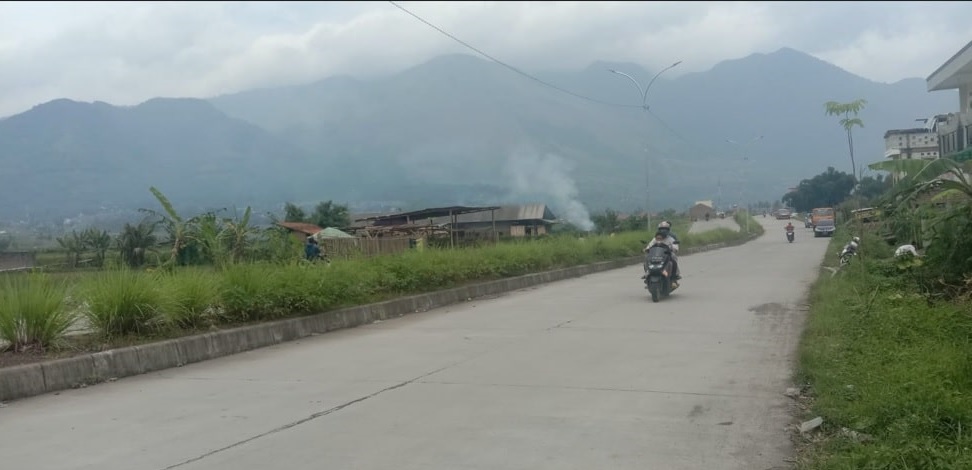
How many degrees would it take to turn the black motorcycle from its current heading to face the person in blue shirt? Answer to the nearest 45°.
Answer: approximately 90° to its right

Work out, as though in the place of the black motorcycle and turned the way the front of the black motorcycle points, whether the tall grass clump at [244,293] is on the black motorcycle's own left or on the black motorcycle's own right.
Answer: on the black motorcycle's own right

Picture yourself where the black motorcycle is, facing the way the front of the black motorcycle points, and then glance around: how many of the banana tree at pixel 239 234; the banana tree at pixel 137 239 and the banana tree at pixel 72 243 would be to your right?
3

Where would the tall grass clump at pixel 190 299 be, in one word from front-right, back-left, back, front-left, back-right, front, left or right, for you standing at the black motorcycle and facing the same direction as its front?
front-right

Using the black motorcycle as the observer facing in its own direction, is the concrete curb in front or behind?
in front

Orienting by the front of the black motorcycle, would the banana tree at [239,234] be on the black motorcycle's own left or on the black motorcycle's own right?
on the black motorcycle's own right

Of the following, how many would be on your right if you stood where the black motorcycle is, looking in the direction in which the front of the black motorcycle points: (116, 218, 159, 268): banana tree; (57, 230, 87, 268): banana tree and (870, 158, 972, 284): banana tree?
2

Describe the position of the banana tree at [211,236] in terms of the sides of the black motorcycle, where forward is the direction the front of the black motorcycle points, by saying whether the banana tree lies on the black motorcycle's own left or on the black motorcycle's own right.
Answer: on the black motorcycle's own right

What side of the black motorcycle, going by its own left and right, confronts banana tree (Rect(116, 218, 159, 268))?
right

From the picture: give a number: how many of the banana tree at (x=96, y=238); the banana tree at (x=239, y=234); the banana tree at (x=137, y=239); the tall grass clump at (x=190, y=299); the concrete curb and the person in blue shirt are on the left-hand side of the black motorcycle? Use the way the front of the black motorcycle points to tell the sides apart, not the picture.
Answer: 0

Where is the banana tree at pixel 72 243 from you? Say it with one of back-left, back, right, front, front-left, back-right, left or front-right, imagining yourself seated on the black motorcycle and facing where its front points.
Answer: right

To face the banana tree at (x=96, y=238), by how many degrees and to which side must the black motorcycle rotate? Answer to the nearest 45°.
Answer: approximately 90° to its right

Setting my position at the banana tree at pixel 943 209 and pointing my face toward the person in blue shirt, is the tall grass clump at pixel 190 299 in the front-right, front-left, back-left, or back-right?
front-left

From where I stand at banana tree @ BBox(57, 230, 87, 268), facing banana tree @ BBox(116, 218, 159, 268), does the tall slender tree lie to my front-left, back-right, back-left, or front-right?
front-left

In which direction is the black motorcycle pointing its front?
toward the camera
